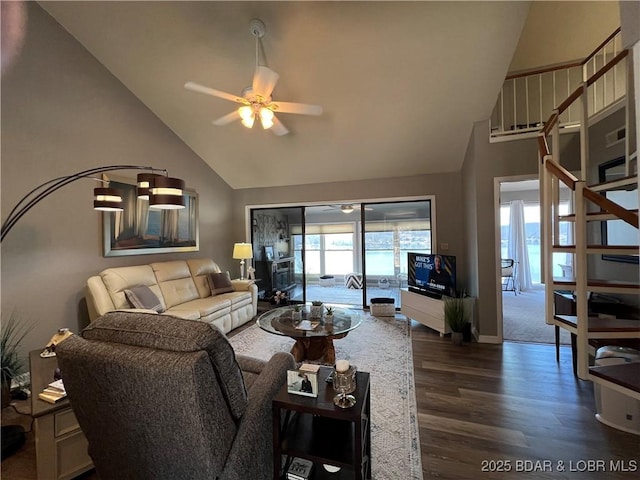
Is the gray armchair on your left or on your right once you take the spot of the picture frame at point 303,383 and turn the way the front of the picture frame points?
on your right

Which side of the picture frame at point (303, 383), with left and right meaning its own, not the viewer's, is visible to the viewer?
front

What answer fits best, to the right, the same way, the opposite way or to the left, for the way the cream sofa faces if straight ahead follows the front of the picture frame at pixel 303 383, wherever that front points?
to the left

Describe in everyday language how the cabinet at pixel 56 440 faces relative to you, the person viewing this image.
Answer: facing the viewer and to the right of the viewer

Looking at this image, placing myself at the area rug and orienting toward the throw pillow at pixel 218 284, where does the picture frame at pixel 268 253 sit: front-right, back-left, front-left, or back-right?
front-right

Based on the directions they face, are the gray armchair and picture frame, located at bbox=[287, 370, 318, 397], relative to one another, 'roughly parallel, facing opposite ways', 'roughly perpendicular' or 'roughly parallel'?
roughly parallel, facing opposite ways

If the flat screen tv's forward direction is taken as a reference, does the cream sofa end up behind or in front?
in front

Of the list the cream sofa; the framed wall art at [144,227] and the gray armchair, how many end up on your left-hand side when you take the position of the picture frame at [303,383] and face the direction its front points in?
0

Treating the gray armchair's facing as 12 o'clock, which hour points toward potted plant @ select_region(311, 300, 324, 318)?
The potted plant is roughly at 12 o'clock from the gray armchair.

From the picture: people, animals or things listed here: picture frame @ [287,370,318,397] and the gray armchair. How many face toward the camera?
1

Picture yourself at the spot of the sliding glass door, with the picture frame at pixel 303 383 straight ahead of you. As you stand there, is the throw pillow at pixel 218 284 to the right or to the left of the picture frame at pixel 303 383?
right

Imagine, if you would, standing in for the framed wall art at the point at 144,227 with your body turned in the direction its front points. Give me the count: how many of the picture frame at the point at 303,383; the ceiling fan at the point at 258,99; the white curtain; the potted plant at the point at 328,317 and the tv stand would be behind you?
0

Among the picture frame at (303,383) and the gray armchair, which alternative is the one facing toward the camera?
the picture frame

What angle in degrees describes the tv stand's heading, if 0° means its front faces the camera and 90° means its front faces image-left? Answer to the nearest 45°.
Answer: approximately 45°

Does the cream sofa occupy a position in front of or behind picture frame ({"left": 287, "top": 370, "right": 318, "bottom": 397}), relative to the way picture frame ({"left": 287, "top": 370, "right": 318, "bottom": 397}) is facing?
behind

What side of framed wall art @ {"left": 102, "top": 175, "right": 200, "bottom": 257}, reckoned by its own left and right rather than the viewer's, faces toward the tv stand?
front

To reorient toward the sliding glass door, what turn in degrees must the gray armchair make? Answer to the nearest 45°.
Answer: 0° — it already faces it

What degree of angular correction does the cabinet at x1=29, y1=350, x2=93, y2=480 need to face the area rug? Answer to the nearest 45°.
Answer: approximately 45° to its left

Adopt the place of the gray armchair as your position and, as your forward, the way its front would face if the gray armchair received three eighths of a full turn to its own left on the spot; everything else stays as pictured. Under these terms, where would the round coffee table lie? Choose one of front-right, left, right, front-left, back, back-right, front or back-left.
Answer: back-right

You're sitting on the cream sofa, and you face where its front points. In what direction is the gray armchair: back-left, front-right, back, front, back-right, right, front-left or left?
front-right

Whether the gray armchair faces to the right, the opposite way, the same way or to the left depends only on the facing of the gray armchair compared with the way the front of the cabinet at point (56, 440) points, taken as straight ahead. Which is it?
to the left

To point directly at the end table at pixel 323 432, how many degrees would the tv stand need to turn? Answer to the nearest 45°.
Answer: approximately 45° to its left
